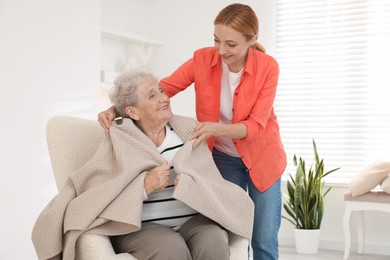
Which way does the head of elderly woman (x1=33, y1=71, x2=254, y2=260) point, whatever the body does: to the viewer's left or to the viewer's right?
to the viewer's right

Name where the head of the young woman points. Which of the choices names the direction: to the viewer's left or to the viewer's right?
to the viewer's left

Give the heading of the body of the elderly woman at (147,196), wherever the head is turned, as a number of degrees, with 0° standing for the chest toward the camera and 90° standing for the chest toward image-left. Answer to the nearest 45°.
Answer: approximately 315°

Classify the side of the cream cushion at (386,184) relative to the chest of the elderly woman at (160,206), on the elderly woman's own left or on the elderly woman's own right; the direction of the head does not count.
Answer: on the elderly woman's own left

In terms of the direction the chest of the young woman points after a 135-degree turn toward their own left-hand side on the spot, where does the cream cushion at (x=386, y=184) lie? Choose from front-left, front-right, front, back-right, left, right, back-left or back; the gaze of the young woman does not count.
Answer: front-left

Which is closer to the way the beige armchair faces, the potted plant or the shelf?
the potted plant

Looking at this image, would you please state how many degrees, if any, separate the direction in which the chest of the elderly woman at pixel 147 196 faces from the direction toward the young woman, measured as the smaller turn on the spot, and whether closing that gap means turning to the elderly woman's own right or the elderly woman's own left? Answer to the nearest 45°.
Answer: approximately 90° to the elderly woman's own left

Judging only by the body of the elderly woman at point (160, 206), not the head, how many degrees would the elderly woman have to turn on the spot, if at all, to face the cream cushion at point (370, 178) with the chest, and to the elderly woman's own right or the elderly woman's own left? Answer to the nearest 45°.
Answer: approximately 90° to the elderly woman's own left

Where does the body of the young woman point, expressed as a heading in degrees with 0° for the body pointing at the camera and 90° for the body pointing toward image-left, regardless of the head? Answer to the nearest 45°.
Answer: approximately 45°
